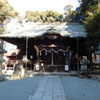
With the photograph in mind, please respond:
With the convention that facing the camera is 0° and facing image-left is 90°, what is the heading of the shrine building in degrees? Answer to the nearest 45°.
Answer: approximately 0°

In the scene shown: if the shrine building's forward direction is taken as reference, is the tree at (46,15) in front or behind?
behind
